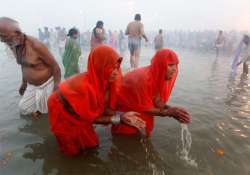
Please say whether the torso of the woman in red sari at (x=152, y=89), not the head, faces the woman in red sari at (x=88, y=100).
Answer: no

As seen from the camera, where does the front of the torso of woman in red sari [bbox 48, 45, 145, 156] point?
to the viewer's right

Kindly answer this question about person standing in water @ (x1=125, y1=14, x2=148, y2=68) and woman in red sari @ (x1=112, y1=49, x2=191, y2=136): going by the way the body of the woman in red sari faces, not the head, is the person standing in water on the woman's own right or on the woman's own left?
on the woman's own left

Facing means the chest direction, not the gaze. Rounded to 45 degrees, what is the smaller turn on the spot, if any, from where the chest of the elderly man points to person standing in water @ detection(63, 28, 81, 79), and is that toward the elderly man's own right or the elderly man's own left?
approximately 180°

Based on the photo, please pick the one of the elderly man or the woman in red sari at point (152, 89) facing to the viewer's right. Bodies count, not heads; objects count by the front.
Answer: the woman in red sari

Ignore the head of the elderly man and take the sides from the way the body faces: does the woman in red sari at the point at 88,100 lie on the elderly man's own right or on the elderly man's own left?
on the elderly man's own left

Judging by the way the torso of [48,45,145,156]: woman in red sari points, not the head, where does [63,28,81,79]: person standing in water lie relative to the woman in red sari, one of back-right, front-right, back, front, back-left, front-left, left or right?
left

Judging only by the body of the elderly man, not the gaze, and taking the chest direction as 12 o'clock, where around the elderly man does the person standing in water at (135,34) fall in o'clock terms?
The person standing in water is roughly at 6 o'clock from the elderly man.

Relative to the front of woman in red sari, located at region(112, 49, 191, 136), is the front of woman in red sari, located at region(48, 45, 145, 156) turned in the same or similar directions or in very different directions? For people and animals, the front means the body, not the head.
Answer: same or similar directions

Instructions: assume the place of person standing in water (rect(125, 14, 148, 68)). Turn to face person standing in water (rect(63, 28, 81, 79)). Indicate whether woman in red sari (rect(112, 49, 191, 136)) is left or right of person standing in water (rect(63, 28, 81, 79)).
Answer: left

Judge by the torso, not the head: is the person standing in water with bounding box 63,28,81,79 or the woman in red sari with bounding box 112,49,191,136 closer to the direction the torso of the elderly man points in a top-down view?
the woman in red sari

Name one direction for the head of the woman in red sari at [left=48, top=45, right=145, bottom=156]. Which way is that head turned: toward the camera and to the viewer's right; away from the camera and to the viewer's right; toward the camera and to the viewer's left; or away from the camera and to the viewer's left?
toward the camera and to the viewer's right

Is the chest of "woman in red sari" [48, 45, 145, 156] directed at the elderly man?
no

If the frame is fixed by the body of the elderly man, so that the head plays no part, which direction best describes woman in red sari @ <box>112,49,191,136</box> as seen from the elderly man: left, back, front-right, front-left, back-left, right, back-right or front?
left
